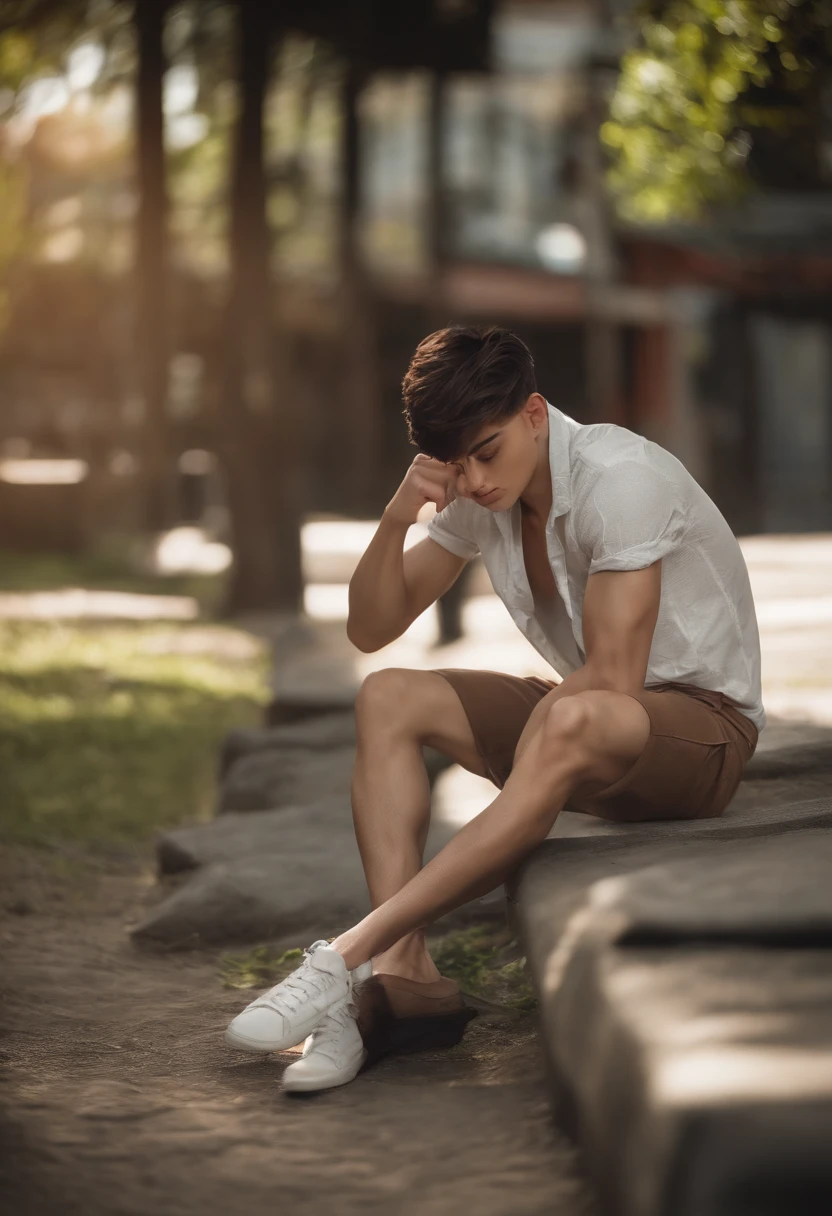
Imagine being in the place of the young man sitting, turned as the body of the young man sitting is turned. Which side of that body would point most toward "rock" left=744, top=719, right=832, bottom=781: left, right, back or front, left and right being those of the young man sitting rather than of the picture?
back

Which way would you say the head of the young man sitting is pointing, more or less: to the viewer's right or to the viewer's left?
to the viewer's left

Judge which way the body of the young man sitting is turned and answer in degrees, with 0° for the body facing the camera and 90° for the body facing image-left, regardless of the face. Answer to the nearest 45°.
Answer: approximately 45°

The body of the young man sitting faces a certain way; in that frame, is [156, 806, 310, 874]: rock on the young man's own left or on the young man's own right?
on the young man's own right
